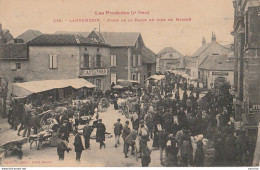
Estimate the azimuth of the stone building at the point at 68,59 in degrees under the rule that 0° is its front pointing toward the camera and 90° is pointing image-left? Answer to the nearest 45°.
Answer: approximately 315°

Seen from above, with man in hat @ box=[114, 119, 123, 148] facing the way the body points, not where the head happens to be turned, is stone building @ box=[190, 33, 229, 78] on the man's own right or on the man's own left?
on the man's own right

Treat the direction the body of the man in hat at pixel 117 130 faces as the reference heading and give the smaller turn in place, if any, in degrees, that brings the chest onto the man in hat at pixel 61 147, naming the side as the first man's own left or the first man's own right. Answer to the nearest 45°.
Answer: approximately 90° to the first man's own left

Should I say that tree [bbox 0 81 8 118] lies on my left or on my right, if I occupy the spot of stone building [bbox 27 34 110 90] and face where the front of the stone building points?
on my right

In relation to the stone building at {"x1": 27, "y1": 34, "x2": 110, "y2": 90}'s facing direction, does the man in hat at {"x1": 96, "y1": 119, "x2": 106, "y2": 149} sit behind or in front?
in front

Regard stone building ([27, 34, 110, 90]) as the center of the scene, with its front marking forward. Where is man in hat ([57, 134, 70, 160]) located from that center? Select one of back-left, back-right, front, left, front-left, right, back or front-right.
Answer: front-right

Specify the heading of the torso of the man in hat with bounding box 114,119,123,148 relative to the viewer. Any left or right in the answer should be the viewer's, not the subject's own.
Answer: facing away from the viewer

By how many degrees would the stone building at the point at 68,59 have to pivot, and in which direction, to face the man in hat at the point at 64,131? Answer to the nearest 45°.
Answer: approximately 45° to its right

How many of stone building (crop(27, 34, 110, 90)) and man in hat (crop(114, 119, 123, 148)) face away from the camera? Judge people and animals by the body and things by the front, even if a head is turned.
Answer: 1

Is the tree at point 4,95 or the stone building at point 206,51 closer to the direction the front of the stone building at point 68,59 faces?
the tree

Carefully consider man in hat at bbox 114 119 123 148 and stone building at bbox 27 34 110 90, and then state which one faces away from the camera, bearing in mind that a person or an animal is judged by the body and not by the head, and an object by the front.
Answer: the man in hat

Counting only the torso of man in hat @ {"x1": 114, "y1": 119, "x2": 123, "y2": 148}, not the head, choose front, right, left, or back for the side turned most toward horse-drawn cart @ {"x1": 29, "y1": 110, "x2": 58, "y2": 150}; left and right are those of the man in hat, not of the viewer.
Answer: left
